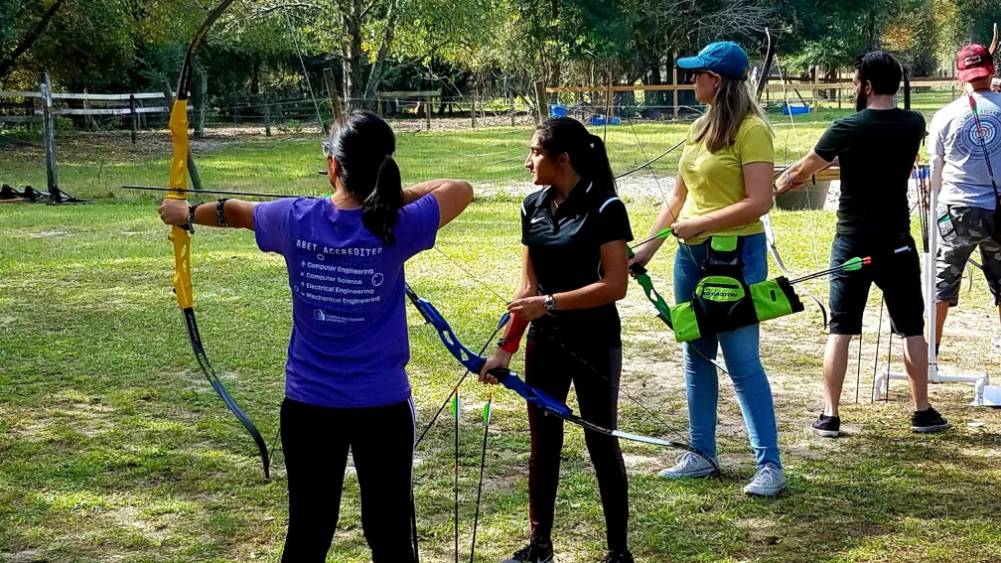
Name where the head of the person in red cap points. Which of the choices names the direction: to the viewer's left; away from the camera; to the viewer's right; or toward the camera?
away from the camera

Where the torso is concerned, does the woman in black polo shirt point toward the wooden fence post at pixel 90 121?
no

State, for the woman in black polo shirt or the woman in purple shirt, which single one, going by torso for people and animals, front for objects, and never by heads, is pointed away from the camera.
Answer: the woman in purple shirt

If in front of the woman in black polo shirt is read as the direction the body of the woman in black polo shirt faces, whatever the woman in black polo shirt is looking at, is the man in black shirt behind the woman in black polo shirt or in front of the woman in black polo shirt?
behind

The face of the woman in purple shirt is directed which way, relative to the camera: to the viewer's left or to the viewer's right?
to the viewer's left

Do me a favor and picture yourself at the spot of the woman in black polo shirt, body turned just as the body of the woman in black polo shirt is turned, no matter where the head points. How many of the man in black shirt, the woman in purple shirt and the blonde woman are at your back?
2

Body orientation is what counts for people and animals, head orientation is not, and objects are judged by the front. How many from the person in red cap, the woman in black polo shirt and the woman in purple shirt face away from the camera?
2

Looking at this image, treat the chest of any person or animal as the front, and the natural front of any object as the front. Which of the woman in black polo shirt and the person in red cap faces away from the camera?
the person in red cap

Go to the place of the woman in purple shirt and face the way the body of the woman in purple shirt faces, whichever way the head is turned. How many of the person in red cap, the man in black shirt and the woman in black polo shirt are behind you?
0

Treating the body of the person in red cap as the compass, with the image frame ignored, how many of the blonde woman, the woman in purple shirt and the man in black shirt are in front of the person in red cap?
0

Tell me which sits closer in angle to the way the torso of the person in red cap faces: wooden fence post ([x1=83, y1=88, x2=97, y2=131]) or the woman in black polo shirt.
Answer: the wooden fence post

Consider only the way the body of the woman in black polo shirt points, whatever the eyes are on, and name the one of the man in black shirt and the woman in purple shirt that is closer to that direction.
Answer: the woman in purple shirt

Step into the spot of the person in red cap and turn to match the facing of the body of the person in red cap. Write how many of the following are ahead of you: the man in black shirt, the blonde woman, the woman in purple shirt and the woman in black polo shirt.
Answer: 0

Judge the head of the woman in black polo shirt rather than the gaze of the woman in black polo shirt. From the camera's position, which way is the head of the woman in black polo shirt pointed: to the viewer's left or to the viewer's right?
to the viewer's left

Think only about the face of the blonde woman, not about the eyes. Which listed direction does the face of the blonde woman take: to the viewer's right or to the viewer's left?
to the viewer's left

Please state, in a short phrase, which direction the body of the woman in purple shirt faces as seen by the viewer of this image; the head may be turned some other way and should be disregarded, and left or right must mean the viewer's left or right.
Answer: facing away from the viewer

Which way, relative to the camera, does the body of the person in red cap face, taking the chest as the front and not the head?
away from the camera

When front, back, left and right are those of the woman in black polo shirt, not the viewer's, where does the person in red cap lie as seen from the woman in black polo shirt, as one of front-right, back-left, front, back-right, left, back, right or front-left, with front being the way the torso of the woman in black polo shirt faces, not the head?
back
